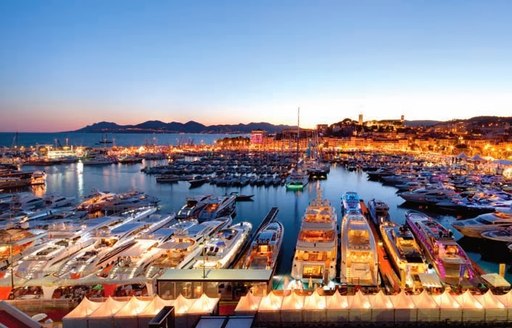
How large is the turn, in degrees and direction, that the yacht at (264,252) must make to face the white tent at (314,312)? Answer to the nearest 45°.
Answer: approximately 180°

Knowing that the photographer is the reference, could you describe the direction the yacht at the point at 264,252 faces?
facing away from the viewer

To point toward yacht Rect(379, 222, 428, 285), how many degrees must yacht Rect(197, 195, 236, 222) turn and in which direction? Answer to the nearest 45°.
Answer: approximately 90° to its right

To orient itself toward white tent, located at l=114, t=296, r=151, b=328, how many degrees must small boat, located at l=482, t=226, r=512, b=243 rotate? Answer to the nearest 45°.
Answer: approximately 90° to its left

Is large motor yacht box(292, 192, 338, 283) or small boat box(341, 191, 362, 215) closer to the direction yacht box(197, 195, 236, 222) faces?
the small boat

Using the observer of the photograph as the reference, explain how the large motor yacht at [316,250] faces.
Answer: facing away from the viewer

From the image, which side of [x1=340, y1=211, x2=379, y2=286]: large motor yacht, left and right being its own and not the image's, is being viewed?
back

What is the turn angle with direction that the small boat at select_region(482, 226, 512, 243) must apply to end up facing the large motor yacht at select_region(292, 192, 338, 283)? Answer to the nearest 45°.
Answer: approximately 45° to its left

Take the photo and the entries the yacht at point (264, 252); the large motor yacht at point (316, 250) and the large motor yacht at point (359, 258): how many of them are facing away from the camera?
3

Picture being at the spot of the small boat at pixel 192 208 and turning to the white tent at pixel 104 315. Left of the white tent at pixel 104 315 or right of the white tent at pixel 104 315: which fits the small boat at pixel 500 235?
left

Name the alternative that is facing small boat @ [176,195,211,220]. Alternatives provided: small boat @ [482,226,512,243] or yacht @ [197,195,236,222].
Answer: small boat @ [482,226,512,243]

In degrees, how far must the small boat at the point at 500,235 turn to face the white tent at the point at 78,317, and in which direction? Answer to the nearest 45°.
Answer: approximately 90° to its left

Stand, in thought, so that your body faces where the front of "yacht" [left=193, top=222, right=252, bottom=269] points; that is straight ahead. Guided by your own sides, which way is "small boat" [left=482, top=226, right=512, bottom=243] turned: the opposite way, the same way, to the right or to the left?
to the left

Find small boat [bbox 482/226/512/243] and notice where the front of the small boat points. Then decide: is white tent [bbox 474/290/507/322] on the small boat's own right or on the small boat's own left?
on the small boat's own left

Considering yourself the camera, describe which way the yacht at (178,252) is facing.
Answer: facing away from the viewer and to the right of the viewer

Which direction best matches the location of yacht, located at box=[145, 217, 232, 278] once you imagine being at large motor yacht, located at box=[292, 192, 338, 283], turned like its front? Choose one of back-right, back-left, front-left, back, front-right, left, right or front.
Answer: left

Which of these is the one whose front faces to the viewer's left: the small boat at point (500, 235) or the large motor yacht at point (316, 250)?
the small boat

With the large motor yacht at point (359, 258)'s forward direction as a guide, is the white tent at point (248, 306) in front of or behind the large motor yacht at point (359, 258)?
behind

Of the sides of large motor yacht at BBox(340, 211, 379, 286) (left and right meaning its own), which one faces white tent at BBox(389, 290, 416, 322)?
back
